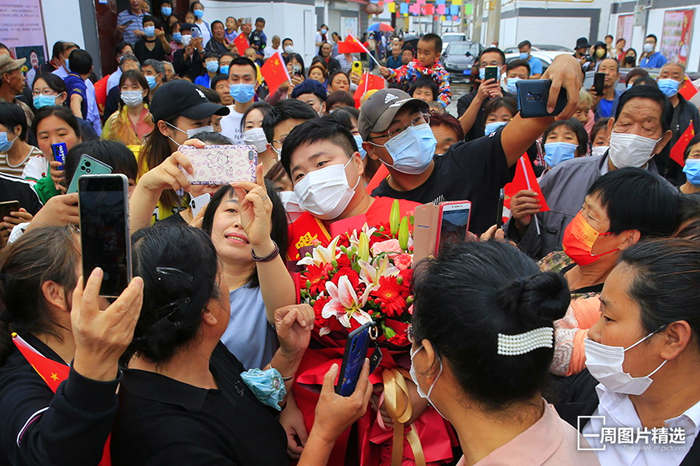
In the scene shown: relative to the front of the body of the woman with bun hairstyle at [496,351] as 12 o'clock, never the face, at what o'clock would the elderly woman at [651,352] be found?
The elderly woman is roughly at 3 o'clock from the woman with bun hairstyle.

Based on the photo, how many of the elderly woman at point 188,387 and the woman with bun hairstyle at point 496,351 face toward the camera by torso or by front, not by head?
0

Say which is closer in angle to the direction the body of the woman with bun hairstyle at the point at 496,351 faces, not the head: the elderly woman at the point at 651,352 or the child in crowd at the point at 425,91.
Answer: the child in crowd

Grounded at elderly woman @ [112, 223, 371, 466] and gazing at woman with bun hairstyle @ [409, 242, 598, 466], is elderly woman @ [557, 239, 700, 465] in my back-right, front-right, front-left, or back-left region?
front-left

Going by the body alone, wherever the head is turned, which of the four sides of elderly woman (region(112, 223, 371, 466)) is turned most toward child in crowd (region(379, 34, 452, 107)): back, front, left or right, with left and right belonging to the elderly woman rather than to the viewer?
front

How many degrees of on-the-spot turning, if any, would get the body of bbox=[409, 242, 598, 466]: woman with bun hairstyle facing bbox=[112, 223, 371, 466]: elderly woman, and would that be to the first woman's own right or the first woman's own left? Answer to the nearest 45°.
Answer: approximately 45° to the first woman's own left

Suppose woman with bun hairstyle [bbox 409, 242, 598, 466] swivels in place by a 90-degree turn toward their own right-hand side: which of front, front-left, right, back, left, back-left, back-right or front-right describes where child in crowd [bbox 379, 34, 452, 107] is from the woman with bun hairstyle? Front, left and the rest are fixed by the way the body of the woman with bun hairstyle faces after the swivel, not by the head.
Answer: front-left

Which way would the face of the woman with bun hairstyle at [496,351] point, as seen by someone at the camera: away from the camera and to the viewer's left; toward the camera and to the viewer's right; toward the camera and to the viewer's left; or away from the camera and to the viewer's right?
away from the camera and to the viewer's left

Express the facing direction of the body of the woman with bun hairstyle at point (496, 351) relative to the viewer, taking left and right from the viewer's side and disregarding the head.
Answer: facing away from the viewer and to the left of the viewer

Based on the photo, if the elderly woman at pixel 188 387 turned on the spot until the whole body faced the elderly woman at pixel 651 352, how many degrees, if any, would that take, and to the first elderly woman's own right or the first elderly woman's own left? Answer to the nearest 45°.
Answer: approximately 45° to the first elderly woman's own right

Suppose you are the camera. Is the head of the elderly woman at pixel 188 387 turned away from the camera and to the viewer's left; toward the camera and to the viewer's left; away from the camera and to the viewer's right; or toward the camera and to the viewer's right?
away from the camera and to the viewer's right

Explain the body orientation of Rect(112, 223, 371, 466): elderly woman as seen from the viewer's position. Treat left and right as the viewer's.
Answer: facing away from the viewer and to the right of the viewer

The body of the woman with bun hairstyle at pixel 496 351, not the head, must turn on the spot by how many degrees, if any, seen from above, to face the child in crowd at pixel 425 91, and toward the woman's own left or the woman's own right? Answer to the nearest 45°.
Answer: approximately 45° to the woman's own right
